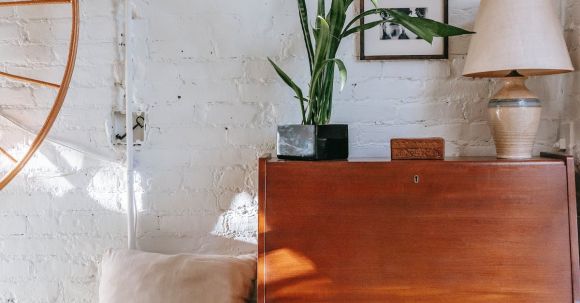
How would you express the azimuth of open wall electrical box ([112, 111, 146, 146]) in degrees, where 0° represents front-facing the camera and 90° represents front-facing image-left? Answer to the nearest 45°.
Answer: approximately 0°

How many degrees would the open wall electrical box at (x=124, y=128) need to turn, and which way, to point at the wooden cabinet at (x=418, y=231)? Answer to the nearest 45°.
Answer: approximately 45° to its left

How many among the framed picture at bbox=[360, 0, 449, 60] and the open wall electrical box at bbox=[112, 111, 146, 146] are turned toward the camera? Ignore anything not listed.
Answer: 2

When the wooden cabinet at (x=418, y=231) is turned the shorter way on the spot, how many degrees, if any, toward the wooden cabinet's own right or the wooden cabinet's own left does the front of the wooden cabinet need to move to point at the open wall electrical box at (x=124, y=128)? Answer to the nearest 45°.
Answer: approximately 90° to the wooden cabinet's own right

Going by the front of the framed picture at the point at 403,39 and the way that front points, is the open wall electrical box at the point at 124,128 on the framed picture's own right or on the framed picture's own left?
on the framed picture's own right

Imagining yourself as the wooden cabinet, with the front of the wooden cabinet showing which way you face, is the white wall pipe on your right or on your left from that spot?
on your right

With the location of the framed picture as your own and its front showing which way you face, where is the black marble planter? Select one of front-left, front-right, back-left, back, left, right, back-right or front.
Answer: front-right

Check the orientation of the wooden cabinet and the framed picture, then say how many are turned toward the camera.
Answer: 2

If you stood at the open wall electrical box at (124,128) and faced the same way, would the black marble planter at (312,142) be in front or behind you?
in front
